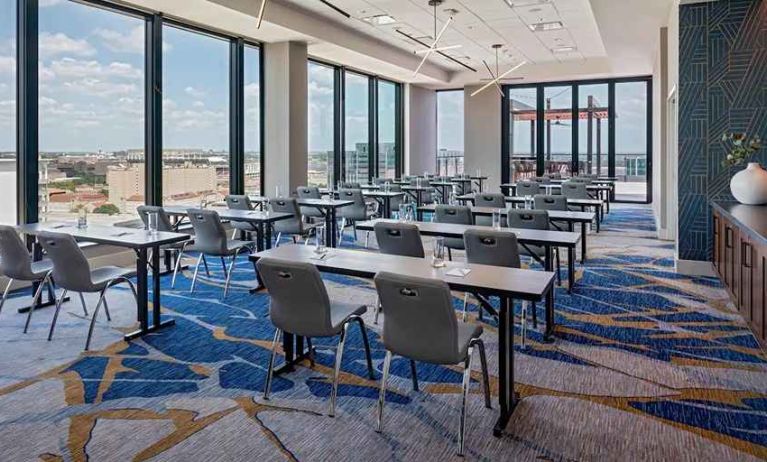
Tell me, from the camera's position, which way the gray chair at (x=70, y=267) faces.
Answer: facing away from the viewer and to the right of the viewer

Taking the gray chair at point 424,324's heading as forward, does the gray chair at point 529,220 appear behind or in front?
in front

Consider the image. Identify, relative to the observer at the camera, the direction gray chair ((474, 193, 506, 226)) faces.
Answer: facing away from the viewer

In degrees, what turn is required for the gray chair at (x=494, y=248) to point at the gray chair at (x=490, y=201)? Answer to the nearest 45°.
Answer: approximately 45° to its left

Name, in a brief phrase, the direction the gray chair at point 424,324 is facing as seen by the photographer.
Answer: facing away from the viewer and to the right of the viewer

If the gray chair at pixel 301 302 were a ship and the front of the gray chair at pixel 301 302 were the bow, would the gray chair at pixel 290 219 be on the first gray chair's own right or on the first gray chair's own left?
on the first gray chair's own left

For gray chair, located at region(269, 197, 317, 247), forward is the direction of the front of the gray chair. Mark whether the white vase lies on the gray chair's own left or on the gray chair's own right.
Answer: on the gray chair's own right

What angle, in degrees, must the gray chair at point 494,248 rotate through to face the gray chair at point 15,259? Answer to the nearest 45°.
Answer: approximately 135° to its left

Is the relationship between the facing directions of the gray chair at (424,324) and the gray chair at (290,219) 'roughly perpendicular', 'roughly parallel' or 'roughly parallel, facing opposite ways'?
roughly parallel

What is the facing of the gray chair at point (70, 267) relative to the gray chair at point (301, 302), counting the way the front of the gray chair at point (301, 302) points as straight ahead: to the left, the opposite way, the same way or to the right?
the same way

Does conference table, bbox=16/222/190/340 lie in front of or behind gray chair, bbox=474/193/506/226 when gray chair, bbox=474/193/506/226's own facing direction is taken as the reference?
behind

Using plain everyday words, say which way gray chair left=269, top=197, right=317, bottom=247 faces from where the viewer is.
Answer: facing away from the viewer and to the right of the viewer

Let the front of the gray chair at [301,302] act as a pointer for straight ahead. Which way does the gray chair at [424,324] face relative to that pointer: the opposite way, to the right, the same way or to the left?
the same way

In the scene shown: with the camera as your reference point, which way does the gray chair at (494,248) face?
facing away from the viewer and to the right of the viewer
